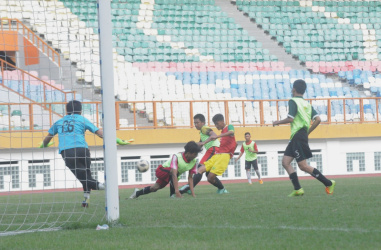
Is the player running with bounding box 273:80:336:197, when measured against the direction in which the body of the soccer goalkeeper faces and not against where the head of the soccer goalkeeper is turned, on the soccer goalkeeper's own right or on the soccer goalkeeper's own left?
on the soccer goalkeeper's own right

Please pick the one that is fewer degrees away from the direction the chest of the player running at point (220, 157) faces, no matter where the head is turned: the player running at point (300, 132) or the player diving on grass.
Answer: the player diving on grass

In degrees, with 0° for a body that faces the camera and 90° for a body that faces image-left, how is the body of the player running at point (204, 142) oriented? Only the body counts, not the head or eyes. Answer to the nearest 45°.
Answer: approximately 45°

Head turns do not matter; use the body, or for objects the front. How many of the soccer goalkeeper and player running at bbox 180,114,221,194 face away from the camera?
1

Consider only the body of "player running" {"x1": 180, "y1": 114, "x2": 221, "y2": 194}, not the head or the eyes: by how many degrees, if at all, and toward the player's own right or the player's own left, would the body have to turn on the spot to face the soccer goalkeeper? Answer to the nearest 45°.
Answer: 0° — they already face them

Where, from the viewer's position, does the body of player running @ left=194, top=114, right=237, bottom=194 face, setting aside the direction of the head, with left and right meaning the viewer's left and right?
facing the viewer and to the left of the viewer

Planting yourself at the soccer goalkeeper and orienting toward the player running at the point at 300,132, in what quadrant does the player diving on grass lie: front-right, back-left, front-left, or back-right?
front-left

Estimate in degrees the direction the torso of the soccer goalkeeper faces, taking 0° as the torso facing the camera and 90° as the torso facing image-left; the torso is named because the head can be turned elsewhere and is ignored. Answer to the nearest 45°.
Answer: approximately 180°

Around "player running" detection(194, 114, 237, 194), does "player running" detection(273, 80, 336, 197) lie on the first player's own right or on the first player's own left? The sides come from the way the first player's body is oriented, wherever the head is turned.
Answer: on the first player's own left

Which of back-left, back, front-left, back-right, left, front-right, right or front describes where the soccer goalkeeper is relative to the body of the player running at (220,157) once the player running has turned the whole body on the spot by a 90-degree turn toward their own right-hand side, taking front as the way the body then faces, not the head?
left
